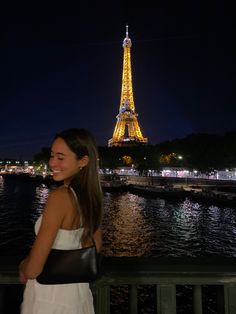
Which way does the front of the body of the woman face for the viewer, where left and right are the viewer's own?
facing away from the viewer and to the left of the viewer
